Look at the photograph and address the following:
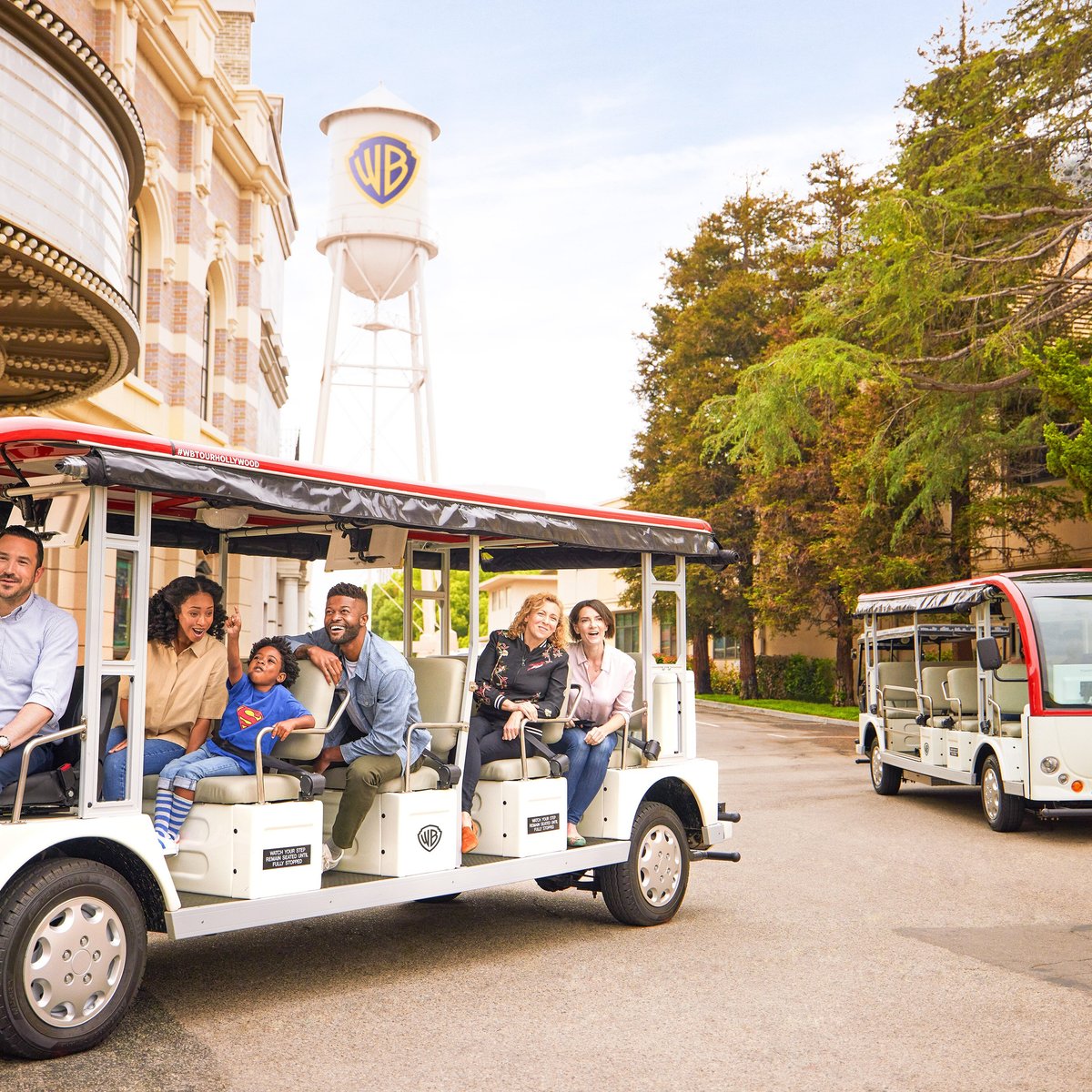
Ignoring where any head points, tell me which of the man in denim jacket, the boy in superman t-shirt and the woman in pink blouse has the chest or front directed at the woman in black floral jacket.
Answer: the woman in pink blouse

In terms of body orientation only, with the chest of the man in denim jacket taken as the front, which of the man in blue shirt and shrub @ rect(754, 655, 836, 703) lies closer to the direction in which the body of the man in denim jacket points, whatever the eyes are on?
the man in blue shirt

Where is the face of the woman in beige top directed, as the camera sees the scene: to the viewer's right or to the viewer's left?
to the viewer's right

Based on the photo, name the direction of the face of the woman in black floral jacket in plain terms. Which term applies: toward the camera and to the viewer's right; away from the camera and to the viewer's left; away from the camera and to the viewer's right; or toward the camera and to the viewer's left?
toward the camera and to the viewer's right

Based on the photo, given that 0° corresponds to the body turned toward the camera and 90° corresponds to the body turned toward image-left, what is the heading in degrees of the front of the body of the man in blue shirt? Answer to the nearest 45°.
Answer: approximately 45°

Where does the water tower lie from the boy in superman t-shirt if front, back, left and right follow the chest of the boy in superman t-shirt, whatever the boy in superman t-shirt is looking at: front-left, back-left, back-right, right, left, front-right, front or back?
back-right

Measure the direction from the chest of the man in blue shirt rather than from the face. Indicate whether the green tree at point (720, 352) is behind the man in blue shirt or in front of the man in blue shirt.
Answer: behind

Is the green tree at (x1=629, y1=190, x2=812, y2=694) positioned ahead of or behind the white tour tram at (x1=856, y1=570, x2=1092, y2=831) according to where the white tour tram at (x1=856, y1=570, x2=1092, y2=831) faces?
behind

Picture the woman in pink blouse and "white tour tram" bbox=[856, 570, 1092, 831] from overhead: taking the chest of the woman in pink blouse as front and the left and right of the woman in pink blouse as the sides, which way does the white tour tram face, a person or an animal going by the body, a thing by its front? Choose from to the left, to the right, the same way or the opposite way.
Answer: to the left

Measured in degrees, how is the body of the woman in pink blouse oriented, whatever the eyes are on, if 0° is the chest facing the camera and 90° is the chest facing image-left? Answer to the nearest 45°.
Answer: approximately 45°

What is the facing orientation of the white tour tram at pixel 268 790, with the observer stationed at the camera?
facing the viewer and to the left of the viewer

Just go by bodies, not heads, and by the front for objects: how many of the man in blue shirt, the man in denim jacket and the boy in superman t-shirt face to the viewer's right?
0
